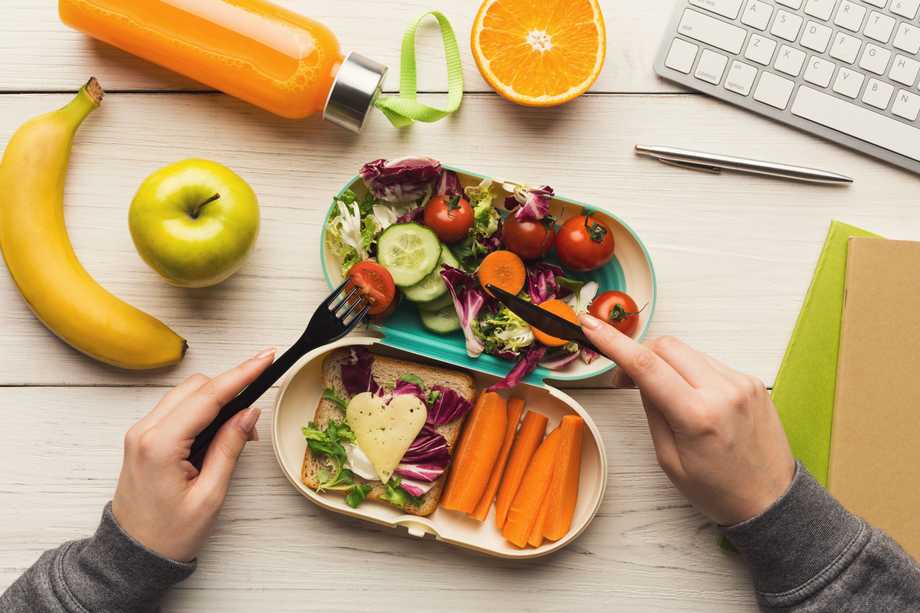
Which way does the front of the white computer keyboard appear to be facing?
toward the camera

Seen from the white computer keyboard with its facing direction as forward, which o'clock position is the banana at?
The banana is roughly at 2 o'clock from the white computer keyboard.

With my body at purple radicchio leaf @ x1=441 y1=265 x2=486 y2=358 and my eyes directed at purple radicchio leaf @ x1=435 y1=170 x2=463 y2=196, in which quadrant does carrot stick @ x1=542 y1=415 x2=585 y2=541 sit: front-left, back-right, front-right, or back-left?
back-right
